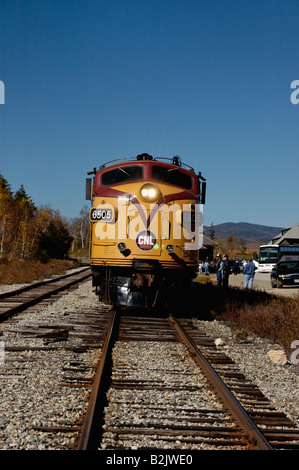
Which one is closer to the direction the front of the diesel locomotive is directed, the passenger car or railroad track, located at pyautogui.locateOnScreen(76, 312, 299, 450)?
the railroad track

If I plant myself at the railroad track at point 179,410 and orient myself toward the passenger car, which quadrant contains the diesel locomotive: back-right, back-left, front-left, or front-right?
front-left

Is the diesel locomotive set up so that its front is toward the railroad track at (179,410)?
yes

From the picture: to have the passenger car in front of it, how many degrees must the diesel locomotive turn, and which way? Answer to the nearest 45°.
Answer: approximately 135° to its left

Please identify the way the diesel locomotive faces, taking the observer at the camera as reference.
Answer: facing the viewer

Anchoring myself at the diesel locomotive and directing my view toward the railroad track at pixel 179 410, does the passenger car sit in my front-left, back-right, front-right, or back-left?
back-left

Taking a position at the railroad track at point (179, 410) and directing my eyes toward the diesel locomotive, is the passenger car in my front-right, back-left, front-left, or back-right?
front-right
